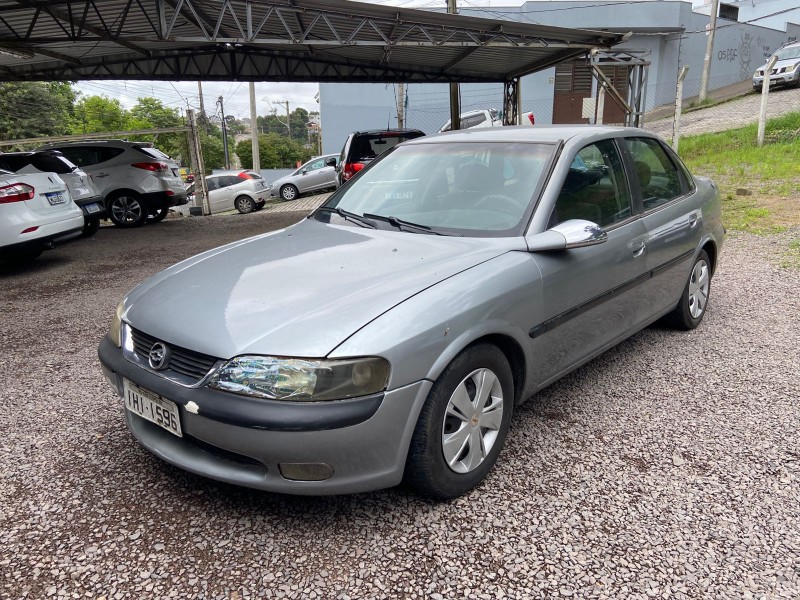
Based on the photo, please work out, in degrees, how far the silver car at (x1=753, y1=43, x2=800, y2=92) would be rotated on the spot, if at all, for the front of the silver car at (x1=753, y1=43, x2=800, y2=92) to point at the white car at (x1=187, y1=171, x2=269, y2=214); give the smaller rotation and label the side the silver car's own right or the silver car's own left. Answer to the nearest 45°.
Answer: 0° — it already faces it

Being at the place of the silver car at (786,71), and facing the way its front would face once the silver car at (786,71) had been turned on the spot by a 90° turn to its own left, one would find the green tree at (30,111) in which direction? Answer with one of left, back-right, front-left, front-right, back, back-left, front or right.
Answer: back-right

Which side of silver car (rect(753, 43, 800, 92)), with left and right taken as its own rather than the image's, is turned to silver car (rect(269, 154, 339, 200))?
front

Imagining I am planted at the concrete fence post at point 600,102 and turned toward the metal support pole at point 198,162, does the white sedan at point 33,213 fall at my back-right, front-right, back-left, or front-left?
front-left

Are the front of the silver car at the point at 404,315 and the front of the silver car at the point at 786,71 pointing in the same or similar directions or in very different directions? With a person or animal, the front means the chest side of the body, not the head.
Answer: same or similar directions

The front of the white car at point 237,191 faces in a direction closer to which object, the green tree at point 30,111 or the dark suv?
the green tree

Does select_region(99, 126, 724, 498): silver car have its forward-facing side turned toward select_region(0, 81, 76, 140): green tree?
no

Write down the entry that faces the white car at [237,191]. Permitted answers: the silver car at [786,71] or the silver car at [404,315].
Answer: the silver car at [786,71]

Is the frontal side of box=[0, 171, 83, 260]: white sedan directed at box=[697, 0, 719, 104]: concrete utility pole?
no

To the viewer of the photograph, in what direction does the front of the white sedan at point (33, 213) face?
facing away from the viewer and to the left of the viewer

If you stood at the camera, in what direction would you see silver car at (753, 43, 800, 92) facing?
facing the viewer and to the left of the viewer

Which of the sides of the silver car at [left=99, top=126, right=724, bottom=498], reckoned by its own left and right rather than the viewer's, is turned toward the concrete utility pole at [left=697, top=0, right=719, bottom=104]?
back

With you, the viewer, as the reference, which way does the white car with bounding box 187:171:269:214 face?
facing away from the viewer and to the left of the viewer

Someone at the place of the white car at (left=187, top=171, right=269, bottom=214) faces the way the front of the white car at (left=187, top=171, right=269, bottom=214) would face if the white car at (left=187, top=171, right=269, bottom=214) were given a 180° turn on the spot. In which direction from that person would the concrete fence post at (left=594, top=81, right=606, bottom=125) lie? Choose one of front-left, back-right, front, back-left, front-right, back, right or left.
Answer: front
